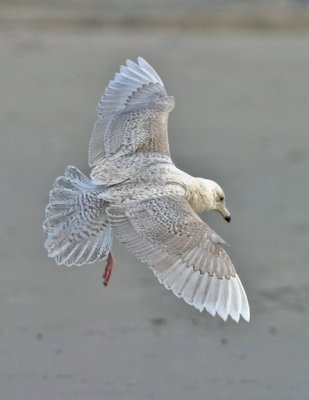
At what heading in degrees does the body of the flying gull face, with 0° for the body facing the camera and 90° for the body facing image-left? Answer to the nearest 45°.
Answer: approximately 270°
